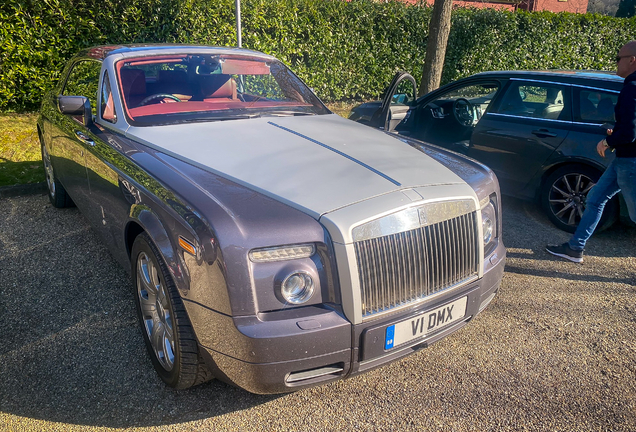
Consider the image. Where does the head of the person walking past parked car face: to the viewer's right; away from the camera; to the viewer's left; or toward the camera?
to the viewer's left

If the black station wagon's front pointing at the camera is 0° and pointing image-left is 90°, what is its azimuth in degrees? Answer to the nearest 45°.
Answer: approximately 135°

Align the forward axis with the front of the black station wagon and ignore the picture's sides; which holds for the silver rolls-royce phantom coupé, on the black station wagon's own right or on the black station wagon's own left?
on the black station wagon's own left

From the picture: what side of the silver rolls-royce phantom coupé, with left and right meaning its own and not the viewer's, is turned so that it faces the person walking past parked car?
left

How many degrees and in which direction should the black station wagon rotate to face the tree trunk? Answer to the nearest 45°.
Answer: approximately 45° to its right

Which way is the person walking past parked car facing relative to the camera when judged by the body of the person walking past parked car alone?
to the viewer's left

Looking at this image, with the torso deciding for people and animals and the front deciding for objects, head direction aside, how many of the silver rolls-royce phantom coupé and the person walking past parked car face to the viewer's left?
1

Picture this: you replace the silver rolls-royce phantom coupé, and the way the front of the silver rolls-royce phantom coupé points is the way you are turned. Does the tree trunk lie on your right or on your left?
on your left

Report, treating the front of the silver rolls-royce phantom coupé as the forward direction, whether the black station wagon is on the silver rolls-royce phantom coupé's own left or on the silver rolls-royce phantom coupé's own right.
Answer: on the silver rolls-royce phantom coupé's own left

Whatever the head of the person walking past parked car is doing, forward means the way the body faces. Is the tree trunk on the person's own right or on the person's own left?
on the person's own right

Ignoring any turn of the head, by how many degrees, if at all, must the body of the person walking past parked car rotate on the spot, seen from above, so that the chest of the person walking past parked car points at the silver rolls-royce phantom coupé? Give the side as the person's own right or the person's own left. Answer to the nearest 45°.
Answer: approximately 45° to the person's own left

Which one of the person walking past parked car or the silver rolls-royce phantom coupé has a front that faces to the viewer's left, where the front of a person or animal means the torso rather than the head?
the person walking past parked car
